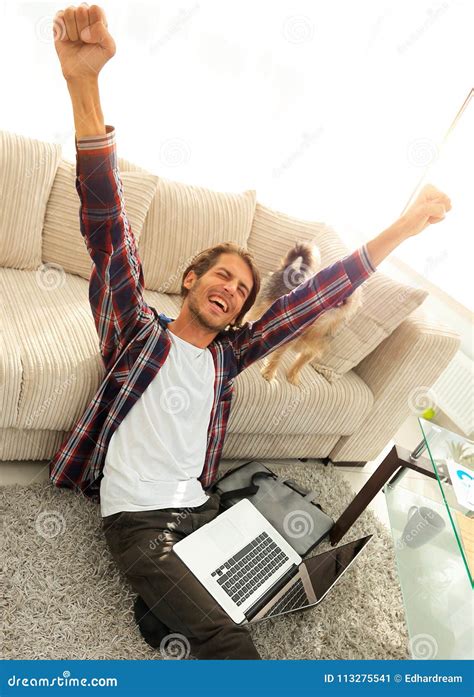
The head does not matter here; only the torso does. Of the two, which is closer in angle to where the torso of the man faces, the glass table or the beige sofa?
the glass table

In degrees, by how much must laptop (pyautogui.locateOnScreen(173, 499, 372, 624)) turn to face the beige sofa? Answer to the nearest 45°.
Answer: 0° — it already faces it

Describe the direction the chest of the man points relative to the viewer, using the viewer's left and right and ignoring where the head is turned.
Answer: facing the viewer and to the right of the viewer

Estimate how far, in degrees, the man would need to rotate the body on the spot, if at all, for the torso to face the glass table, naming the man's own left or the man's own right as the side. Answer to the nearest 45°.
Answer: approximately 45° to the man's own left

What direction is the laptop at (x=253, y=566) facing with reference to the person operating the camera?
facing away from the viewer and to the left of the viewer
